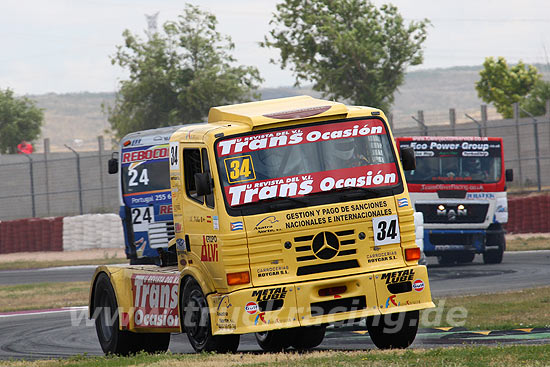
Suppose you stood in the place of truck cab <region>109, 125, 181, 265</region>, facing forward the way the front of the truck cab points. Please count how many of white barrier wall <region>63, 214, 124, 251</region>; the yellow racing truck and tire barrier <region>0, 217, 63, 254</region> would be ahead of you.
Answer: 1

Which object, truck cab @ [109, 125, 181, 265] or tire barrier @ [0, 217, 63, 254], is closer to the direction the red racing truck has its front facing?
the truck cab

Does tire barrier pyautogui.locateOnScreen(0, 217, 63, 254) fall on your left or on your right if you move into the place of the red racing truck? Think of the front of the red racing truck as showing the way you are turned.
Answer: on your right

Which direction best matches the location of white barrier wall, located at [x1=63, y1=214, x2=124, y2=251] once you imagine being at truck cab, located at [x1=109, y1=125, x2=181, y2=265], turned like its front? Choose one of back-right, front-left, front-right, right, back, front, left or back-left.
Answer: back

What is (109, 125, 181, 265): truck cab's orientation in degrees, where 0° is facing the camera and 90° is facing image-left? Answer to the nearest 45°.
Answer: approximately 0°

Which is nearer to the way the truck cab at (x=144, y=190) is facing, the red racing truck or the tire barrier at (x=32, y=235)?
the red racing truck

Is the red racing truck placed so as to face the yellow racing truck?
yes

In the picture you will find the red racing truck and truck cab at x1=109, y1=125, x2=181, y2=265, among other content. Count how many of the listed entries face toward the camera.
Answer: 2

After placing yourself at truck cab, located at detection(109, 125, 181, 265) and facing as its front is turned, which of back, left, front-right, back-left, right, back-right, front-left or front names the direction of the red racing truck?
left

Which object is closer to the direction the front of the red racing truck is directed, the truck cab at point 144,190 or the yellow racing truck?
the yellow racing truck

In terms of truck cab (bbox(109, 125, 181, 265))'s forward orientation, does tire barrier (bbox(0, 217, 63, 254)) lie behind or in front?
behind

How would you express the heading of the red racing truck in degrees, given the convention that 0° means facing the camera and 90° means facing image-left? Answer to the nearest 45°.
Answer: approximately 0°
